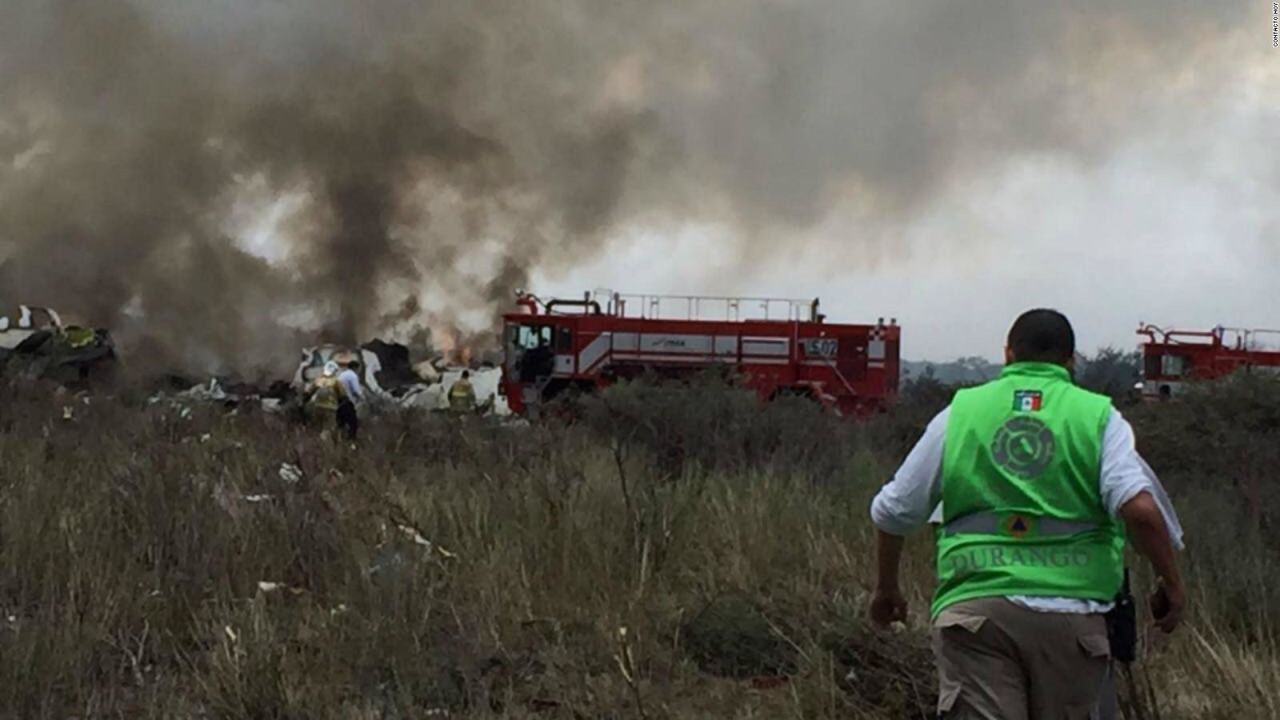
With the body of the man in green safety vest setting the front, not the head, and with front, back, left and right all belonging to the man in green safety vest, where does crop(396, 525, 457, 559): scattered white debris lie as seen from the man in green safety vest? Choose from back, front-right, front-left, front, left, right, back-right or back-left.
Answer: front-left

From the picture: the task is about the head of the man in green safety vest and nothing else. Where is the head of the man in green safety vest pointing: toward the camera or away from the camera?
away from the camera

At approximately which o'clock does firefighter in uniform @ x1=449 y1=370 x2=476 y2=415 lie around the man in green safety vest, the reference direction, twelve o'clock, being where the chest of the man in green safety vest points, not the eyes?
The firefighter in uniform is roughly at 11 o'clock from the man in green safety vest.

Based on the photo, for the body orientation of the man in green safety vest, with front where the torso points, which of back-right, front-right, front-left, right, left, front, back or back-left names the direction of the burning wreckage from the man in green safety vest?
front-left

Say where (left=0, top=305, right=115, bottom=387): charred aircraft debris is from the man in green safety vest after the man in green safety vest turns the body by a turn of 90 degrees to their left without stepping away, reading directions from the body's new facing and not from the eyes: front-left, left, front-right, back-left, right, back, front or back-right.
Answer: front-right

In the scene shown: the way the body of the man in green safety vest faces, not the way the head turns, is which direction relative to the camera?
away from the camera

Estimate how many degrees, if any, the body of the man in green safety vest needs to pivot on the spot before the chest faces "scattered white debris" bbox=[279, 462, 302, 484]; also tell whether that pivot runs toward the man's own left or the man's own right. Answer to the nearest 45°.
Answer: approximately 45° to the man's own left

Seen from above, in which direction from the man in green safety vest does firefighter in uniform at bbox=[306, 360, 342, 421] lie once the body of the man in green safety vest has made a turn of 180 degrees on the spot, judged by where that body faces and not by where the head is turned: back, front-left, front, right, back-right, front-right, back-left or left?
back-right
